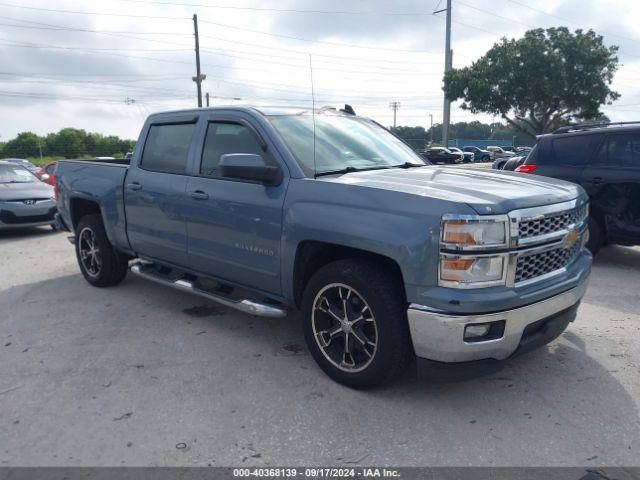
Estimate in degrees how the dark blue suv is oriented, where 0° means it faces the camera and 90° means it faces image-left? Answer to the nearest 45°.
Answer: approximately 270°

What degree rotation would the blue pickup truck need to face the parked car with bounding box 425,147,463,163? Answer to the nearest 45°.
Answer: approximately 135° to its left

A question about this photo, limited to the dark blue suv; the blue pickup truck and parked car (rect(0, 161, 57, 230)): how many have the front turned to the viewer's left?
0

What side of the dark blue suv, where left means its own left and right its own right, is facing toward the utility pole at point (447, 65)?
left

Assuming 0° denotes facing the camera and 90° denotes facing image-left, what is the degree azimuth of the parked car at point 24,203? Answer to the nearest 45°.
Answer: approximately 315°

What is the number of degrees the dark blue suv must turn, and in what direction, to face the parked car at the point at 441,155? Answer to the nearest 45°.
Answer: approximately 90° to its left

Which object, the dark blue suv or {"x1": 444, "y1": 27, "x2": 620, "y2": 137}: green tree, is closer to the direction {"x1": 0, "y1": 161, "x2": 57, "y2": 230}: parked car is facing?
the dark blue suv
